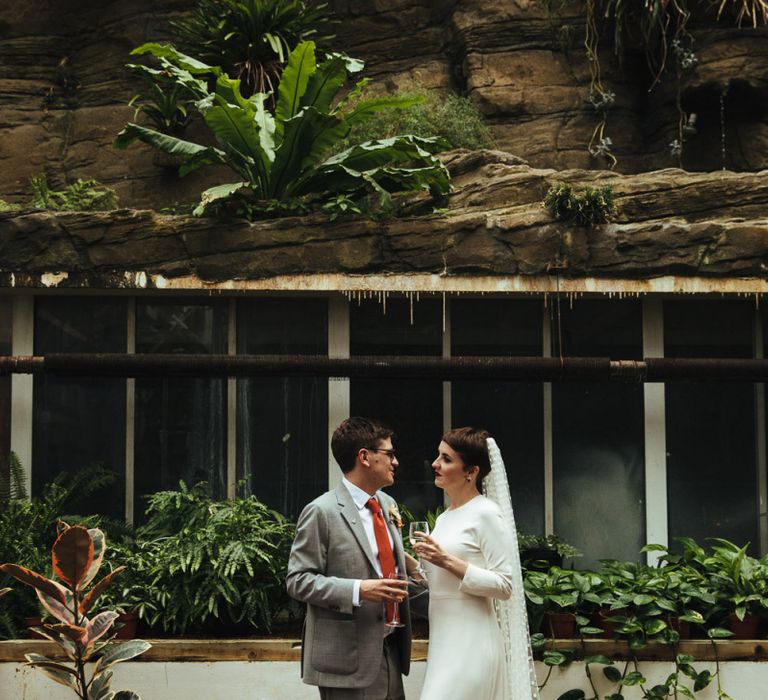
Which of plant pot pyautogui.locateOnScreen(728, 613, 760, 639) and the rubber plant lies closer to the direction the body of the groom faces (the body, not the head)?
the plant pot

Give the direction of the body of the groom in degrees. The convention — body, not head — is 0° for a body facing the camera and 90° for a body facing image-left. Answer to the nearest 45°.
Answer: approximately 315°

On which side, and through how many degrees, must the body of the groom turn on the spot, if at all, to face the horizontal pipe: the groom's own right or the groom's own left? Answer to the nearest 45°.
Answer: approximately 135° to the groom's own left

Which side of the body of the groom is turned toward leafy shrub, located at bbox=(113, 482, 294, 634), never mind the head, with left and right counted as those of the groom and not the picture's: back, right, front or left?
back

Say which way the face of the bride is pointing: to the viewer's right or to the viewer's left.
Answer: to the viewer's left

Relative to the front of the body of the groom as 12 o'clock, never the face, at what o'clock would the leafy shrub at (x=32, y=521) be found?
The leafy shrub is roughly at 6 o'clock from the groom.

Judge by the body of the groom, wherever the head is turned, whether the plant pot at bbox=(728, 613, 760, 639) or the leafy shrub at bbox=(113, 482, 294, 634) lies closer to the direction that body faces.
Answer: the plant pot

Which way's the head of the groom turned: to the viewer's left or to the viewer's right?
to the viewer's right

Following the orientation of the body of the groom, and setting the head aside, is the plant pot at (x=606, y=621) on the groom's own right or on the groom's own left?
on the groom's own left

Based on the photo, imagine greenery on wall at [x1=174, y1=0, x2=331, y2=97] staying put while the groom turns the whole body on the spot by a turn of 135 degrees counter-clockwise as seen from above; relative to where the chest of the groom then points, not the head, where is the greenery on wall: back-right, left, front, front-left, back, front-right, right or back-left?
front

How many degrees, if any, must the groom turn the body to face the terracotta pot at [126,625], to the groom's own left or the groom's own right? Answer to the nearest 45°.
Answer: approximately 180°

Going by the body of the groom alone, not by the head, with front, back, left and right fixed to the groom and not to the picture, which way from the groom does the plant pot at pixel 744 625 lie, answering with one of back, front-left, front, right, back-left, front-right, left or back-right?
left
